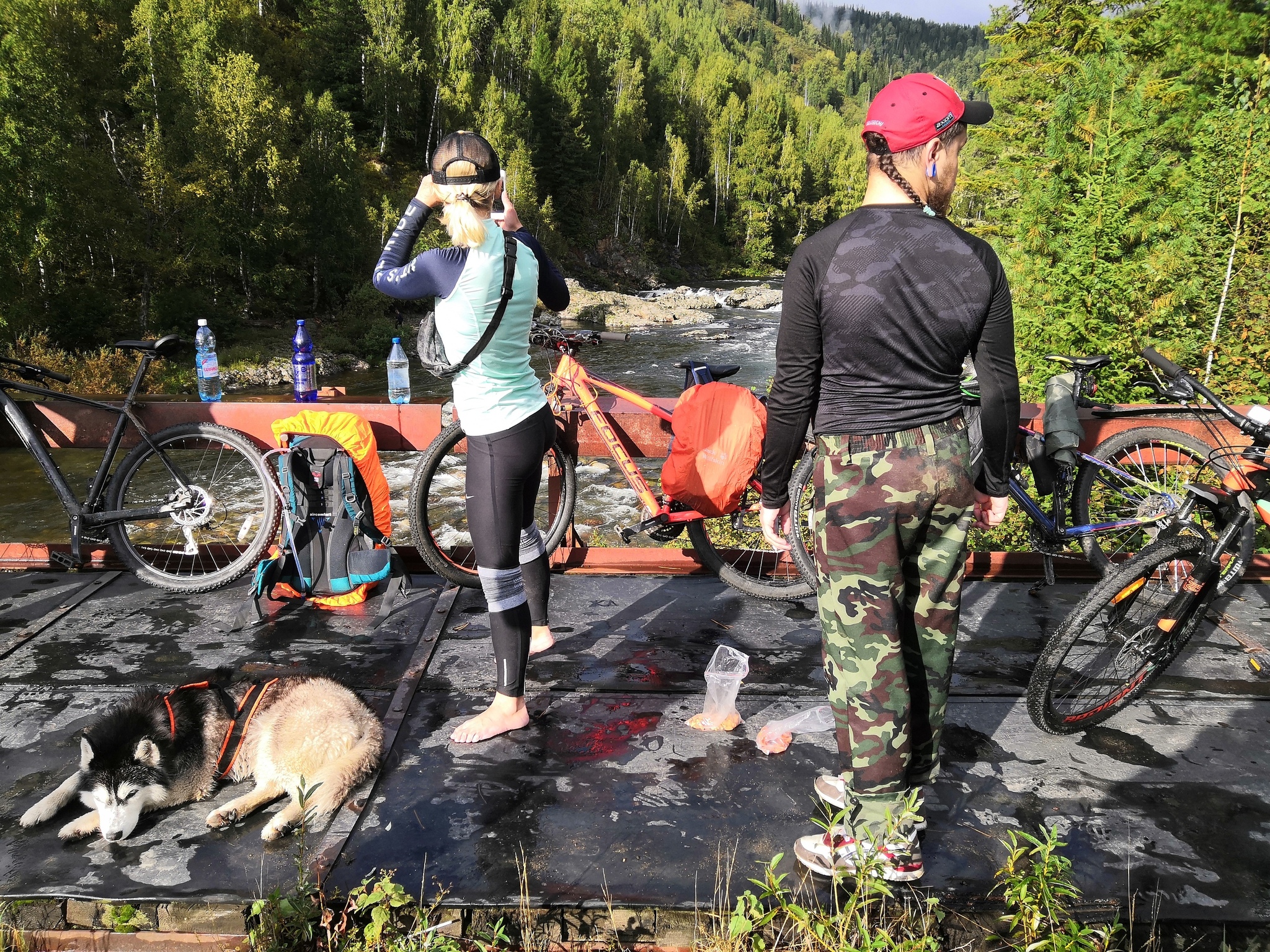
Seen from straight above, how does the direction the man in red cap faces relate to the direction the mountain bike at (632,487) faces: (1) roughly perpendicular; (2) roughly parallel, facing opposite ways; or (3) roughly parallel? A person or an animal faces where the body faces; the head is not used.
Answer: roughly perpendicular

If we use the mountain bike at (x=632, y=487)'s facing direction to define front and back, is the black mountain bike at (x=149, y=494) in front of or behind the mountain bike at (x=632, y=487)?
in front

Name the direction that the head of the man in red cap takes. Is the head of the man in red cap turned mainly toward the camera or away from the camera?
away from the camera

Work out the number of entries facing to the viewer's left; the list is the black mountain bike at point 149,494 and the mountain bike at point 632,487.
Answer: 2

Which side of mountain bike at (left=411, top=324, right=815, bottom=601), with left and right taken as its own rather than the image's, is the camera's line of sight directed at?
left

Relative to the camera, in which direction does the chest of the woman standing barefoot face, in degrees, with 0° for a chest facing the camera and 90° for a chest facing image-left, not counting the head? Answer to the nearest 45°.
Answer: approximately 135°

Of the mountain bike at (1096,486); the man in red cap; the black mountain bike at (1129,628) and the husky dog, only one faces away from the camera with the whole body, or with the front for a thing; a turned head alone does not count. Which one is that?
the man in red cap

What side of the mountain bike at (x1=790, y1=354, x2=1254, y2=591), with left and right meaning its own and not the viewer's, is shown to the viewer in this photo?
left

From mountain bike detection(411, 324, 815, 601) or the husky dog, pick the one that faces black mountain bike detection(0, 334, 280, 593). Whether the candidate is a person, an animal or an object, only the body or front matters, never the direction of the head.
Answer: the mountain bike

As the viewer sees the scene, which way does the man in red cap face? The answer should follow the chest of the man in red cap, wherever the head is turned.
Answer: away from the camera

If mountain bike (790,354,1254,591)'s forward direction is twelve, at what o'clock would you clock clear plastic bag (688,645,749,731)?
The clear plastic bag is roughly at 10 o'clock from the mountain bike.

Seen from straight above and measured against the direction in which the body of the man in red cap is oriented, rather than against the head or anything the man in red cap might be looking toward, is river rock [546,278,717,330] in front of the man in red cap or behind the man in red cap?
in front

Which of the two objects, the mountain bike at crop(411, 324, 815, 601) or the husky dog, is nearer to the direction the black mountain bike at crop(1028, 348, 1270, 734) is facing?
the husky dog

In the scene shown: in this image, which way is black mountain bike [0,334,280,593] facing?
to the viewer's left

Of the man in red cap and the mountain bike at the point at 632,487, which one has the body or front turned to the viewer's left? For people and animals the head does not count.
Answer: the mountain bike

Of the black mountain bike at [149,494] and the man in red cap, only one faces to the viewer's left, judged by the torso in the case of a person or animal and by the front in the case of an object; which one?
the black mountain bike
